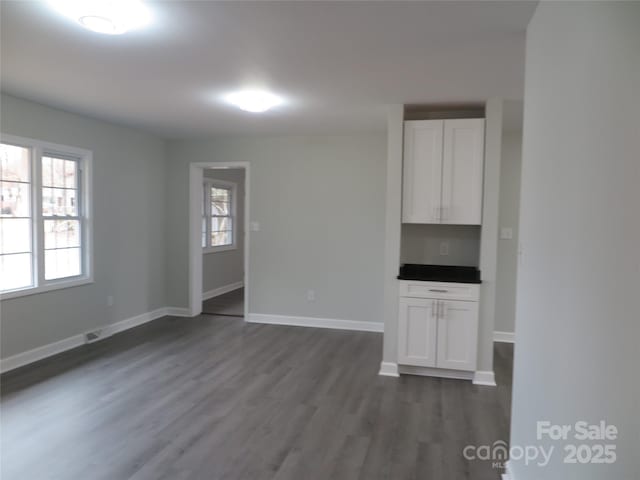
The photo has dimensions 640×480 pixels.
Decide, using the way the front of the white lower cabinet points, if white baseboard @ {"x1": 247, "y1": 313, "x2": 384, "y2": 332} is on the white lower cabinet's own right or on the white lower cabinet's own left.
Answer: on the white lower cabinet's own right

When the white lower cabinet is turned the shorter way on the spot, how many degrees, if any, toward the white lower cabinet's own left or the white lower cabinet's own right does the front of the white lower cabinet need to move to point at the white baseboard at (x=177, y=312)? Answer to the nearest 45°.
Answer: approximately 90° to the white lower cabinet's own right

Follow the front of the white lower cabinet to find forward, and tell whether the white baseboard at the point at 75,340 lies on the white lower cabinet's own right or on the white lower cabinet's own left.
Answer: on the white lower cabinet's own right

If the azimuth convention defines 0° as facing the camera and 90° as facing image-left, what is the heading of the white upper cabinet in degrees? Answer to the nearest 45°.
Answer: approximately 0°

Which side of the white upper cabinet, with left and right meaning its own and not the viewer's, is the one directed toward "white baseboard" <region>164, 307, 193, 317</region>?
right

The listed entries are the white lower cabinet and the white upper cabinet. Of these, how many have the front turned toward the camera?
2

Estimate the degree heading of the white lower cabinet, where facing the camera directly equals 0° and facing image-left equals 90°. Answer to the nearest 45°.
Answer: approximately 0°

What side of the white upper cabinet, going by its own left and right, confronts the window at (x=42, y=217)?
right

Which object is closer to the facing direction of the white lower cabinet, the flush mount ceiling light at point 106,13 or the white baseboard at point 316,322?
the flush mount ceiling light
